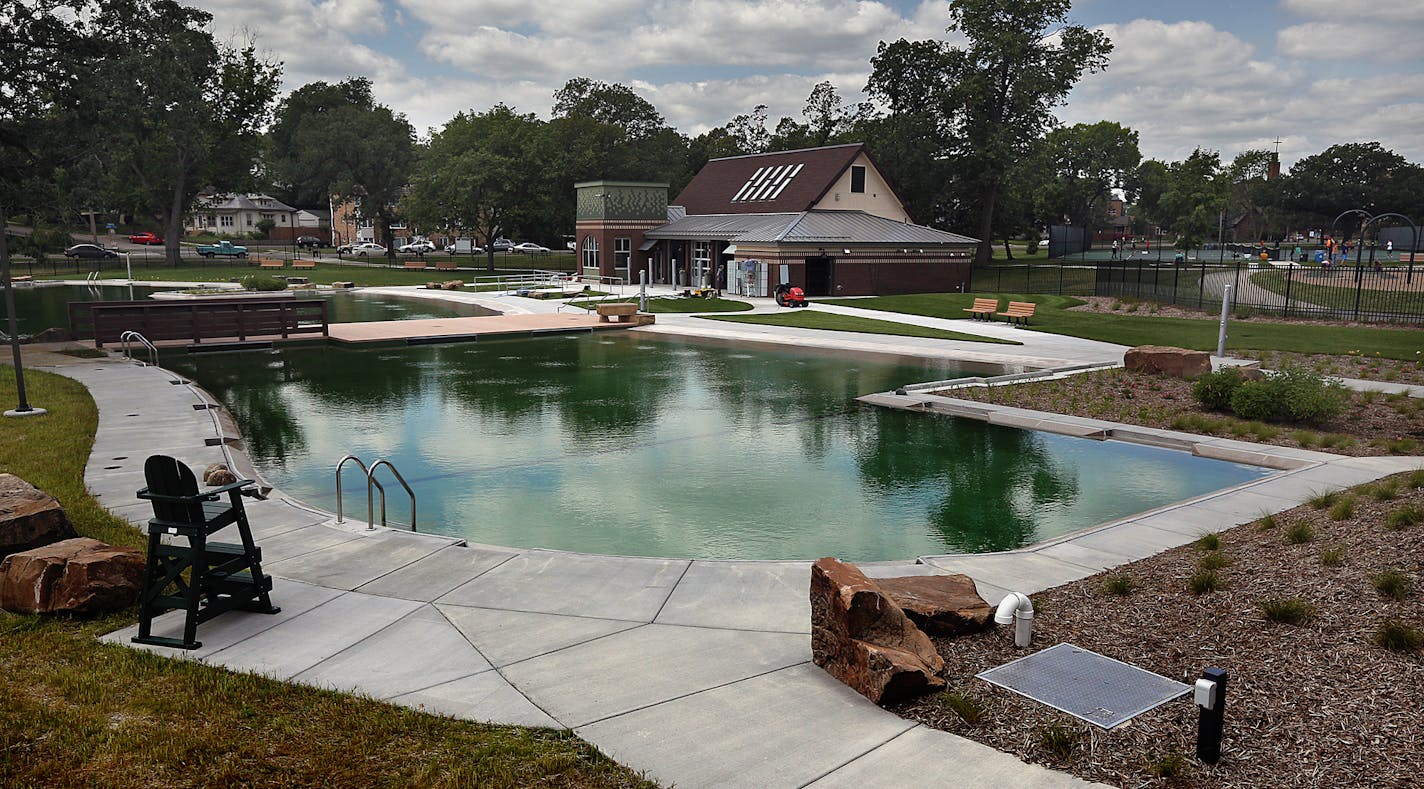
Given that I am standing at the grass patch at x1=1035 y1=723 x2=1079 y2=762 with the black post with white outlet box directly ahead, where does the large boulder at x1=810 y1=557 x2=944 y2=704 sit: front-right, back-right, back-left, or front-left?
back-left

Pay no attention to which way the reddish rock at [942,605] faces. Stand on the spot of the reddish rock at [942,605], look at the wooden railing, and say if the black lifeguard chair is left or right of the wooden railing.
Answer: left

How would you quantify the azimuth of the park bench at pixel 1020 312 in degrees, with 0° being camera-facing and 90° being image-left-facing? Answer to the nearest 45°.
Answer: approximately 45°

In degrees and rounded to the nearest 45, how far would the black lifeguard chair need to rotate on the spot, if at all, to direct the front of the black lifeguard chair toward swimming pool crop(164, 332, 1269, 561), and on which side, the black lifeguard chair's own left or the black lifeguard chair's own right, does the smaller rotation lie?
0° — it already faces it

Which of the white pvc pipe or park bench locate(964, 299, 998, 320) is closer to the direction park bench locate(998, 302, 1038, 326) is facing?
the white pvc pipe

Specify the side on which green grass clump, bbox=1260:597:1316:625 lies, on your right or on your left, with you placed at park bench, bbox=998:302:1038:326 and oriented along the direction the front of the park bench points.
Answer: on your left

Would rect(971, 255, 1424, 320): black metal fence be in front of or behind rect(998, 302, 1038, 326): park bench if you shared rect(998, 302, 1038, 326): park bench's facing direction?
behind

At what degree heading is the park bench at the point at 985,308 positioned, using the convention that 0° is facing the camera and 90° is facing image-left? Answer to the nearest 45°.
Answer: approximately 45°

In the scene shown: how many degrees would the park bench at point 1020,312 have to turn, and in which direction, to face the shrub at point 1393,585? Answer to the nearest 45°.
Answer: approximately 45° to its left

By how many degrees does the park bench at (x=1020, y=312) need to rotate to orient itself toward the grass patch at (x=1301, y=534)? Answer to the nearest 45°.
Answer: approximately 45° to its left

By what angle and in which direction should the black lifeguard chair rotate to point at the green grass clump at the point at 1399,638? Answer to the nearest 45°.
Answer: approximately 90° to its right

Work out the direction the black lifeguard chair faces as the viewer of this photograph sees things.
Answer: facing away from the viewer and to the right of the viewer
